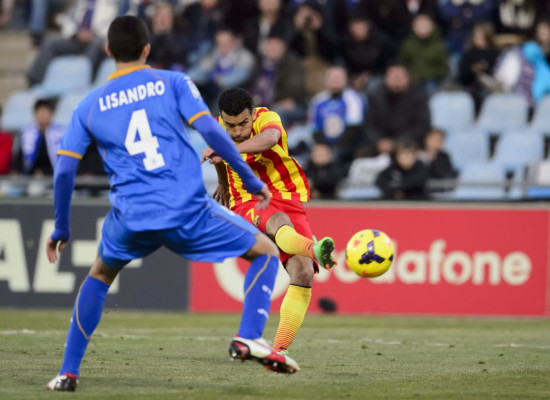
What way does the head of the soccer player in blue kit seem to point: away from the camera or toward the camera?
away from the camera

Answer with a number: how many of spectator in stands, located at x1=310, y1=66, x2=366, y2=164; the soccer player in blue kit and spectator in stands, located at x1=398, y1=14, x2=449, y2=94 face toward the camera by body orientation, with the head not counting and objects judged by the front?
2

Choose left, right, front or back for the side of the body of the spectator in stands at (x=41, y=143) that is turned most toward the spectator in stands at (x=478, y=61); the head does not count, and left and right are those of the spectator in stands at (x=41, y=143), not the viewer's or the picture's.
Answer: left

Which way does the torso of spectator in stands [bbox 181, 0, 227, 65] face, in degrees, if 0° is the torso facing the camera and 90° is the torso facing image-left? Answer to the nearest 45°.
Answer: approximately 0°

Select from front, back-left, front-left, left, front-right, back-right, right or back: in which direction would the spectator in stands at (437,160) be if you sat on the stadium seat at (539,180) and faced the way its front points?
right

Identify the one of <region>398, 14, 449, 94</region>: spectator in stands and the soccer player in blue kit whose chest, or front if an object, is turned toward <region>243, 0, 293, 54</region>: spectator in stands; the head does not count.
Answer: the soccer player in blue kit

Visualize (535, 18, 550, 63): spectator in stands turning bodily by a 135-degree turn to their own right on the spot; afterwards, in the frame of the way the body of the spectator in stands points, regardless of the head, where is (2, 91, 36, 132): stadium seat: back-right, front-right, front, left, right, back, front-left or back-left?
front-left

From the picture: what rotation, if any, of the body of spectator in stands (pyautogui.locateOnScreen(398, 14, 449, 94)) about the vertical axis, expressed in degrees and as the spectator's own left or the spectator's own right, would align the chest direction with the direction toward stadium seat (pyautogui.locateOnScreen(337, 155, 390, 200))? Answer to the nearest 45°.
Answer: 0° — they already face it

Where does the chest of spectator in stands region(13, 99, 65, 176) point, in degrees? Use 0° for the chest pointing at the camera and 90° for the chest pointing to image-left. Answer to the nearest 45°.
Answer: approximately 0°

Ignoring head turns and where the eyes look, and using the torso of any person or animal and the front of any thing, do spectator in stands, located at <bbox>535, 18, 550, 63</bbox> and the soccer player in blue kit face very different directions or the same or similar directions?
very different directions

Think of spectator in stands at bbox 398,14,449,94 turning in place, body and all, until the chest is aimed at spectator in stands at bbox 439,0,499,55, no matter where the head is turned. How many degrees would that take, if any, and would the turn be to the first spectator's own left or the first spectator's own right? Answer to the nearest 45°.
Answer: approximately 135° to the first spectator's own left

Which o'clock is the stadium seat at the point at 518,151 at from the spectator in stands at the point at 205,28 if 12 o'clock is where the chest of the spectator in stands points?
The stadium seat is roughly at 10 o'clock from the spectator in stands.

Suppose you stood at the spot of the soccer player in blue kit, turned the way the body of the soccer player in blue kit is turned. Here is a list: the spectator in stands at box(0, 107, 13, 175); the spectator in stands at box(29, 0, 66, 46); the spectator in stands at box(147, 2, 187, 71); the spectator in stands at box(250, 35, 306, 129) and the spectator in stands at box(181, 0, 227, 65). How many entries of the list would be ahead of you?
5
